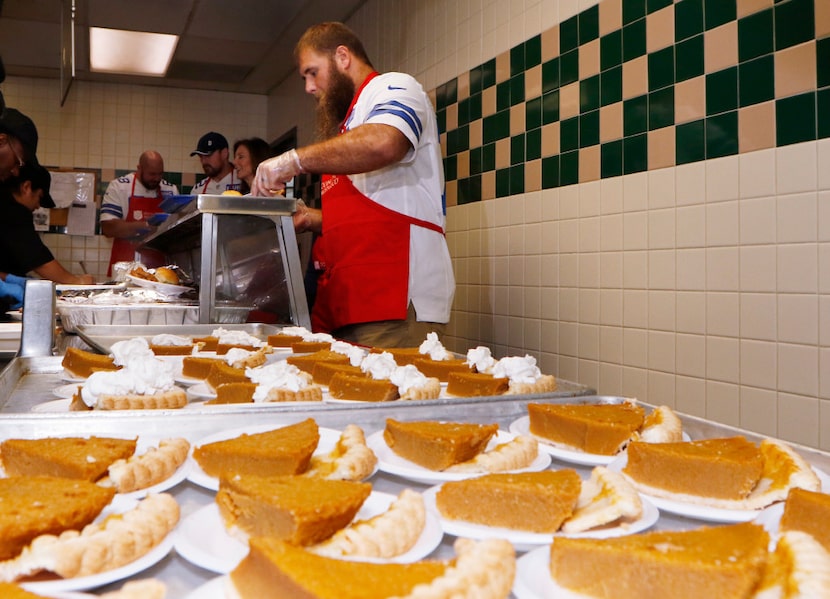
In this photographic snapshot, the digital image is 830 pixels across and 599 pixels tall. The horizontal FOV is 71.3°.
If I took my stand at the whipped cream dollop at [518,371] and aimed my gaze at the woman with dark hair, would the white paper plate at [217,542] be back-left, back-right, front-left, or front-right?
back-left

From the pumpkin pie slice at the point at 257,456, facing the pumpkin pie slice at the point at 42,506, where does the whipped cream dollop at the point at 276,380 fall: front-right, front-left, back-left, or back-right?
back-right

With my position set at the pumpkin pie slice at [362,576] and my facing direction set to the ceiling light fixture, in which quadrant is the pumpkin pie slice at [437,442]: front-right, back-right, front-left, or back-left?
front-right
